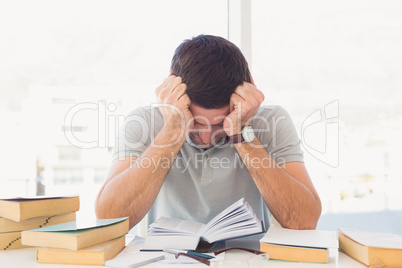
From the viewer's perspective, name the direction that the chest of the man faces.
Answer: toward the camera

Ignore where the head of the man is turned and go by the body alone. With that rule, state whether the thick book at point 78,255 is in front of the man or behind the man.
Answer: in front

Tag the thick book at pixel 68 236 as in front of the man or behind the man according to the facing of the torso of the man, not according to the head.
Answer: in front

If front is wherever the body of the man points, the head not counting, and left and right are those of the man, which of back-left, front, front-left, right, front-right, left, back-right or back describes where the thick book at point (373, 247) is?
front-left
